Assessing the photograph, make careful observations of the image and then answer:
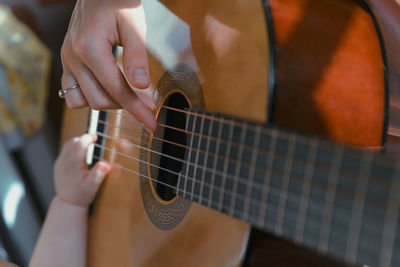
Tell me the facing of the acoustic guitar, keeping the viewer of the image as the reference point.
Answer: facing the viewer and to the left of the viewer
